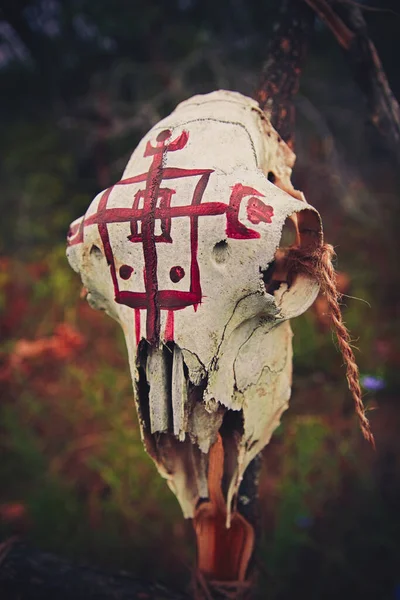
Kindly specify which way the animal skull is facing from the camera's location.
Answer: facing the viewer and to the left of the viewer
